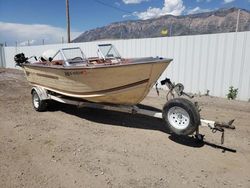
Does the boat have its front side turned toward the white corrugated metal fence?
no

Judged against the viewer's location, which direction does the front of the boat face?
facing the viewer and to the right of the viewer
